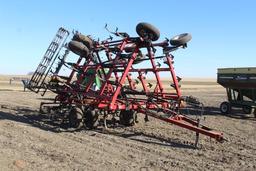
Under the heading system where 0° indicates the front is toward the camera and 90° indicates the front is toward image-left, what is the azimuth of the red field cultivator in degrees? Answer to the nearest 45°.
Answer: approximately 315°
